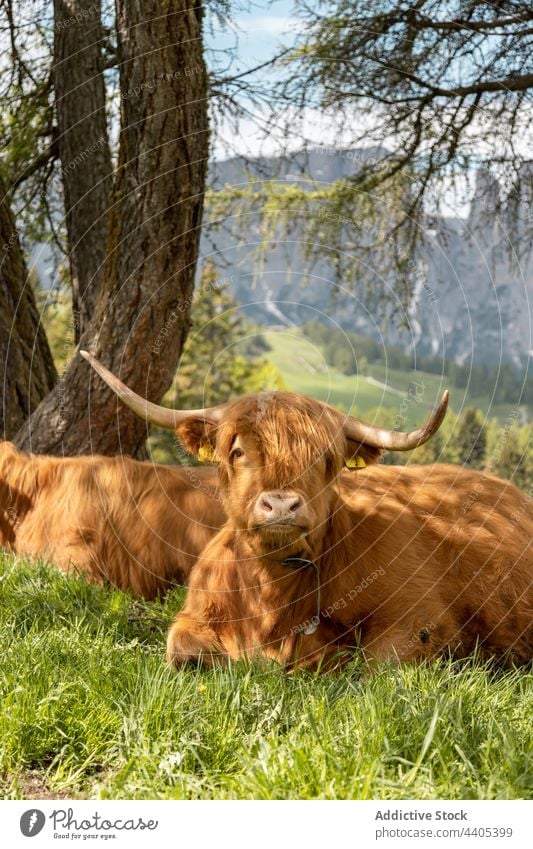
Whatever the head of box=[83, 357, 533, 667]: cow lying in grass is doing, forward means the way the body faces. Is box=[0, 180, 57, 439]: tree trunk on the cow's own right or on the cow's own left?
on the cow's own right
